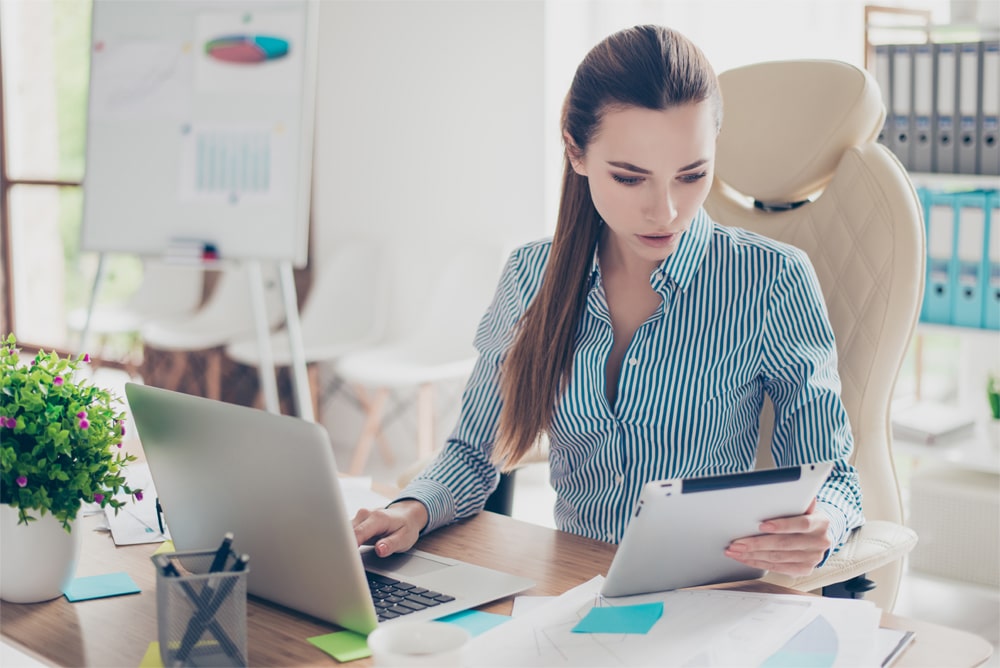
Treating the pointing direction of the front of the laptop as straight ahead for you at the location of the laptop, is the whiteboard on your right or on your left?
on your left

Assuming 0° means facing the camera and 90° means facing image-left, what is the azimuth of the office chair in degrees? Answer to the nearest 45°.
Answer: approximately 45°

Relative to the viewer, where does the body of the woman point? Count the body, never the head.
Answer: toward the camera

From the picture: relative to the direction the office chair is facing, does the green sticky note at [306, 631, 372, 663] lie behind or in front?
in front

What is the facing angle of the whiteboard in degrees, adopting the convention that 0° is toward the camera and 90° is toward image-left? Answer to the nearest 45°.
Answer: approximately 0°

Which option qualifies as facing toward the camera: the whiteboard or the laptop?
the whiteboard

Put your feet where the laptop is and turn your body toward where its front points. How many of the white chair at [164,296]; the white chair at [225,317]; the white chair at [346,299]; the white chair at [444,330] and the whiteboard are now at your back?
0

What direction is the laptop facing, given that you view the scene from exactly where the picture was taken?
facing away from the viewer and to the right of the viewer

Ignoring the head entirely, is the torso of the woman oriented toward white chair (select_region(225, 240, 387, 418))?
no

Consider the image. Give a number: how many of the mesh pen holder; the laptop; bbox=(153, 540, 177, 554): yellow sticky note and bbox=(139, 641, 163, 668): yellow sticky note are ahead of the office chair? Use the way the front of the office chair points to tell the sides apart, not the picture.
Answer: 4

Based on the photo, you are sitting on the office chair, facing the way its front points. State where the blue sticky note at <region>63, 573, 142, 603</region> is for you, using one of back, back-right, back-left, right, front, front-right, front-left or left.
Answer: front

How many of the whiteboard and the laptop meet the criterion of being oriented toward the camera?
1

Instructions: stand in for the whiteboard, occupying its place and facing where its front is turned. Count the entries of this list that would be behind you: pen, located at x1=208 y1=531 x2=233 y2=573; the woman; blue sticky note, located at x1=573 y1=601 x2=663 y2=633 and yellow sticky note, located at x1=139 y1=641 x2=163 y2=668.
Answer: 0
